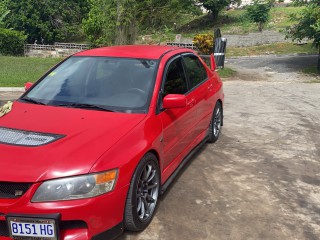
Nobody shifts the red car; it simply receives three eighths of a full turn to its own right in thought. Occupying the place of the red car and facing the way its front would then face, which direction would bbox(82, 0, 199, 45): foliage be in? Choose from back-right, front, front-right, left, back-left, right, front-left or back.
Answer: front

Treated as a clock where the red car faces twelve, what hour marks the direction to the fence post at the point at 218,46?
The fence post is roughly at 5 o'clock from the red car.

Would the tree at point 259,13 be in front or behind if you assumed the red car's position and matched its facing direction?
behind

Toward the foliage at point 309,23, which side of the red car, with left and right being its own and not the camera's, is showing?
back

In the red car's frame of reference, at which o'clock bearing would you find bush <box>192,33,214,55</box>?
The bush is roughly at 5 o'clock from the red car.

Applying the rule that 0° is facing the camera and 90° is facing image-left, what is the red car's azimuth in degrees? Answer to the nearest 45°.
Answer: approximately 45°

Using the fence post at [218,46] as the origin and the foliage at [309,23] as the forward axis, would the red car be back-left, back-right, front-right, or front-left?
back-right

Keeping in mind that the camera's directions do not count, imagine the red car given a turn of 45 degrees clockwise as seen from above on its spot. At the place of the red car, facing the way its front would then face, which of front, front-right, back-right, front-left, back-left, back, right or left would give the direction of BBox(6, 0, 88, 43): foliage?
right

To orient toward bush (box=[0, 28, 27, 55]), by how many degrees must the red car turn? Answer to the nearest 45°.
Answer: approximately 135° to its right
